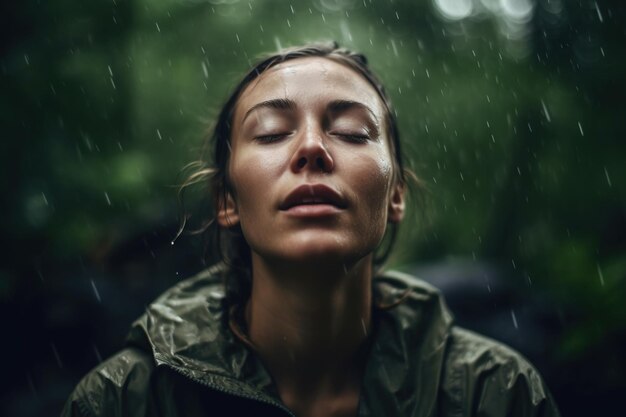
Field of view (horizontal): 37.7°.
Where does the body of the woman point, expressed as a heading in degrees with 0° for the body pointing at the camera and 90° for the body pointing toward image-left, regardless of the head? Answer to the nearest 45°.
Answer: approximately 0°

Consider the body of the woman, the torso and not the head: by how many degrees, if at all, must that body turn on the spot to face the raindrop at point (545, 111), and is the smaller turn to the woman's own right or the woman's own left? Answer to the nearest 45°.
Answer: approximately 135° to the woman's own left
